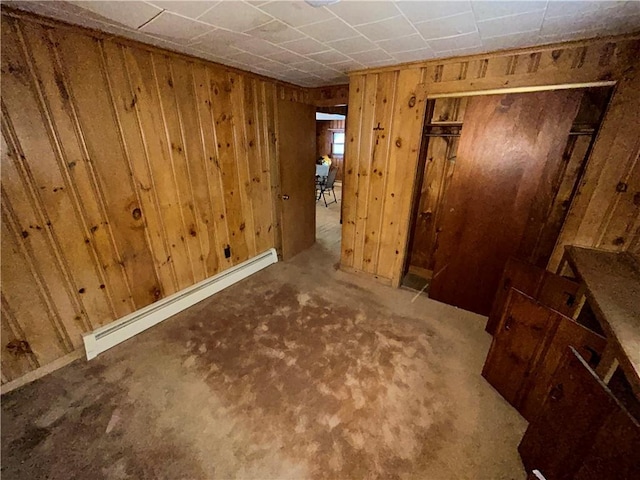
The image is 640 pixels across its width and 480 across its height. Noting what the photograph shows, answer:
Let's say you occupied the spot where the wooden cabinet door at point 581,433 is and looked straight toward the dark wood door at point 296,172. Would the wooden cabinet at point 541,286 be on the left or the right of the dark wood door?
right

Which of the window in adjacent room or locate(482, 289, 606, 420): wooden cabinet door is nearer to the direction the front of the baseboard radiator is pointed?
the wooden cabinet door

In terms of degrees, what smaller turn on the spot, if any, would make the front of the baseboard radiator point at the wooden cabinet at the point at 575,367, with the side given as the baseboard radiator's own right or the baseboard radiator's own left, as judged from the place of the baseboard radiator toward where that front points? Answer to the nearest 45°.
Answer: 0° — it already faces it

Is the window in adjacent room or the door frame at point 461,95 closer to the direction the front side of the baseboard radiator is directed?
the door frame

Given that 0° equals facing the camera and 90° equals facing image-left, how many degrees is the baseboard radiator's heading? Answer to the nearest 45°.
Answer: approximately 315°

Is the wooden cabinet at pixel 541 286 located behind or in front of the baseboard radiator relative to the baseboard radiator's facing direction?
in front

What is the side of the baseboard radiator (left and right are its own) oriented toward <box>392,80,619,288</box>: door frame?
front

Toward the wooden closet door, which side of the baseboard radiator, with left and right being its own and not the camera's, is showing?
front

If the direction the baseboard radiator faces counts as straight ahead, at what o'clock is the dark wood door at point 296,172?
The dark wood door is roughly at 10 o'clock from the baseboard radiator.
